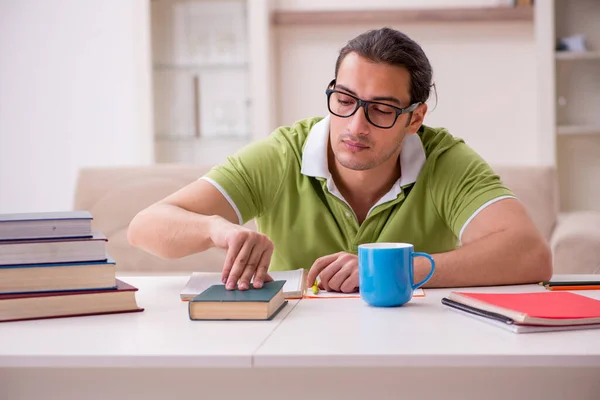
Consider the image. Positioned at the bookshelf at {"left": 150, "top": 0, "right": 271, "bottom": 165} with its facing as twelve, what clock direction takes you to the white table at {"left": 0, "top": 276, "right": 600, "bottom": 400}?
The white table is roughly at 12 o'clock from the bookshelf.

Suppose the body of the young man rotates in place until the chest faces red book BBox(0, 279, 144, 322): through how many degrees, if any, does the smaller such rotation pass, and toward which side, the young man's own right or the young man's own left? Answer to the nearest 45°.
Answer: approximately 45° to the young man's own right

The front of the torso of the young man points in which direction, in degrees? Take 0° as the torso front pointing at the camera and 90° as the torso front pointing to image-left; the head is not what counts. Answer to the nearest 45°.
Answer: approximately 0°

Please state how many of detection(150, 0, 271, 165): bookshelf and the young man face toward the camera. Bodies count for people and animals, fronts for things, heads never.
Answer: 2

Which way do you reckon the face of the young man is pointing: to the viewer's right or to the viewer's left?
to the viewer's left

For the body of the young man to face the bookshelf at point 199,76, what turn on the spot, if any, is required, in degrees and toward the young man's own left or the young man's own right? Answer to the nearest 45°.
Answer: approximately 180°

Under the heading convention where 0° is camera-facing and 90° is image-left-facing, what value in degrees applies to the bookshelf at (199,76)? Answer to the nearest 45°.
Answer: approximately 0°
